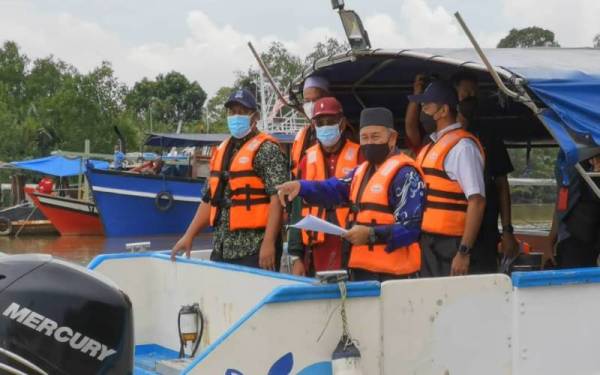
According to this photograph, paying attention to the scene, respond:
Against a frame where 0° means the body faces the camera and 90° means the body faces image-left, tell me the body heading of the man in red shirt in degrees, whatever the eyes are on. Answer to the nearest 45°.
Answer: approximately 0°

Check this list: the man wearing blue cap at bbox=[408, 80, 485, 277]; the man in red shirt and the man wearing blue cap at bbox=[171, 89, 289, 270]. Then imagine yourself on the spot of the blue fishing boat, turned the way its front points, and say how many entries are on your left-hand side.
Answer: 3

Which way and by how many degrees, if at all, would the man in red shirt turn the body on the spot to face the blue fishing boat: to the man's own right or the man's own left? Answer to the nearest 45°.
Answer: approximately 180°

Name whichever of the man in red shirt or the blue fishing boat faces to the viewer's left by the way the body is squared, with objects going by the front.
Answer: the blue fishing boat

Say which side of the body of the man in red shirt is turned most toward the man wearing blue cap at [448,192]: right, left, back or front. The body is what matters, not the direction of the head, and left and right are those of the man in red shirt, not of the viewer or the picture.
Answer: left

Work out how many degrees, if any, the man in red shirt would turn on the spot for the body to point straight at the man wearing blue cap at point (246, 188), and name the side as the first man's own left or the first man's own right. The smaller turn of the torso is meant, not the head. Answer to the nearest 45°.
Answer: approximately 90° to the first man's own right

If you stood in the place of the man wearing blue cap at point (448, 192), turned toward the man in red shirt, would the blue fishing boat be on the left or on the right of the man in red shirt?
right

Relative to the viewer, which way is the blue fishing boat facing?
to the viewer's left

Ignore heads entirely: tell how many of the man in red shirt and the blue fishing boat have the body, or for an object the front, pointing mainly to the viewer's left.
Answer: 1

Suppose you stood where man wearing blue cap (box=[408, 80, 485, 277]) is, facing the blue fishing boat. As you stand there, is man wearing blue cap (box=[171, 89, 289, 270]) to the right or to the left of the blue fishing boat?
left

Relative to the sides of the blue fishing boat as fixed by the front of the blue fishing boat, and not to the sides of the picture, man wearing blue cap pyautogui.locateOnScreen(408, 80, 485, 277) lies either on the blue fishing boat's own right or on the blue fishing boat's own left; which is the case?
on the blue fishing boat's own left

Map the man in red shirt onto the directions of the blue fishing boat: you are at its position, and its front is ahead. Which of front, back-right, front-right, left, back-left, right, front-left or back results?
left

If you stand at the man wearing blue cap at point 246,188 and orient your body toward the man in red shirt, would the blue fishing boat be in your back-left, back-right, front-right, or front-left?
back-left

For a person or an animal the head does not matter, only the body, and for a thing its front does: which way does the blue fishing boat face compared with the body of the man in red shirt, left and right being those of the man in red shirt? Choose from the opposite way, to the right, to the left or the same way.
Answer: to the right
